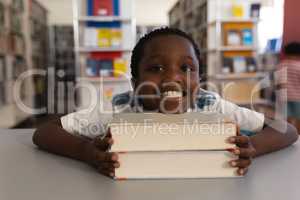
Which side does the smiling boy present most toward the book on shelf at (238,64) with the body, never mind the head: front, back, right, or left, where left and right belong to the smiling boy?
back

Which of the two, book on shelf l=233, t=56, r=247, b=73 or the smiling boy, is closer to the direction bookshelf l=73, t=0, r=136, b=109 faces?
the smiling boy

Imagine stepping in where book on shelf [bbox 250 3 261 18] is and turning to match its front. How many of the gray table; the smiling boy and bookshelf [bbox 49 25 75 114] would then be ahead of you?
2
